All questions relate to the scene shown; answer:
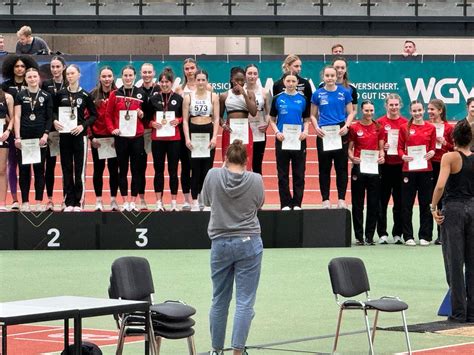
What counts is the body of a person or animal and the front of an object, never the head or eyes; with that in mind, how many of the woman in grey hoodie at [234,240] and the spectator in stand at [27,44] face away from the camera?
1

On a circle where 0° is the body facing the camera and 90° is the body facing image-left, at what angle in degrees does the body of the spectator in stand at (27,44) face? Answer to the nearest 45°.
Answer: approximately 45°

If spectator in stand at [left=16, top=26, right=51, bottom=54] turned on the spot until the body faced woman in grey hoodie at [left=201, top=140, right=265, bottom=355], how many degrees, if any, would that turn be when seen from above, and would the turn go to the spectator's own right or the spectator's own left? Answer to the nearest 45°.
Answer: approximately 45° to the spectator's own left

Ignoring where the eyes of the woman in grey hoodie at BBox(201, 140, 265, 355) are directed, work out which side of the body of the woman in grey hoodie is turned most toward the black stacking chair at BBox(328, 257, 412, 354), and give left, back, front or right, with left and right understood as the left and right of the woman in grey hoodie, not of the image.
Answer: right

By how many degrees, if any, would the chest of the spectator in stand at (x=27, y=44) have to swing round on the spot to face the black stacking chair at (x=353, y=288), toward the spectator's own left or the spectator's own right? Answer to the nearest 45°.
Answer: approximately 45° to the spectator's own left

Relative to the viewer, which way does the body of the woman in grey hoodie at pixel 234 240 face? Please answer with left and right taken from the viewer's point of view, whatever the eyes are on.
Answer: facing away from the viewer

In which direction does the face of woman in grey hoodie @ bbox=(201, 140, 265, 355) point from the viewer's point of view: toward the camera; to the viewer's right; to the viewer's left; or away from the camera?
away from the camera

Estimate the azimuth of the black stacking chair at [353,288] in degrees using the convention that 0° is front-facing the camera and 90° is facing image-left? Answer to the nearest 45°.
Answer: approximately 315°
